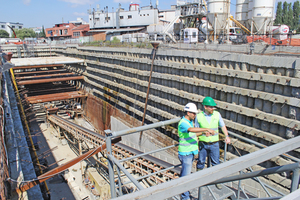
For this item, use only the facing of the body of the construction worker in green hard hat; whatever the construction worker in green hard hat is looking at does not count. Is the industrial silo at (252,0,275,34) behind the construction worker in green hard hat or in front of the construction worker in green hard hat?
behind

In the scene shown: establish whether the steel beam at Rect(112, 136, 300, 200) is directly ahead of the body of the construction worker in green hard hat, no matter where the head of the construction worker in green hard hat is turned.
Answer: yes
